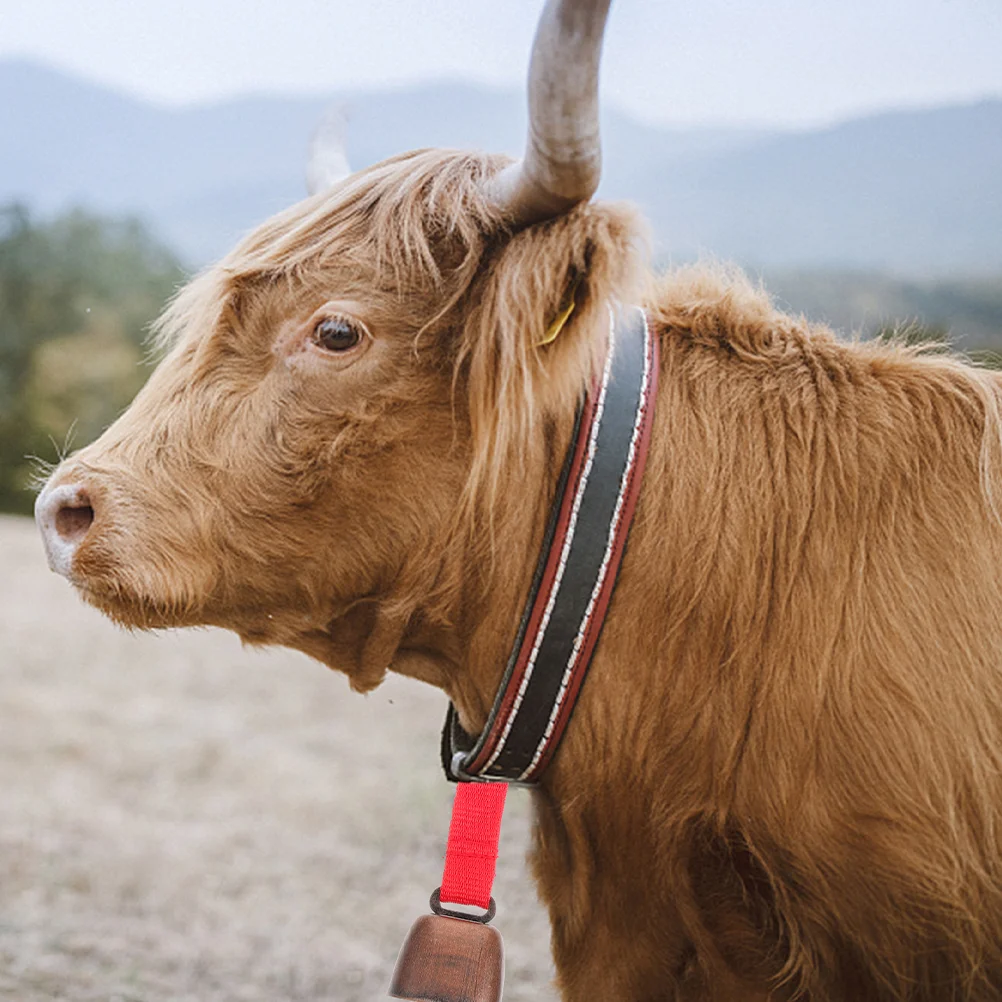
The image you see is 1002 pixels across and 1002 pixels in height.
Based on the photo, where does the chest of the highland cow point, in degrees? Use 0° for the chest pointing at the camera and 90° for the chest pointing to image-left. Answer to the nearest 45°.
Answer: approximately 90°
